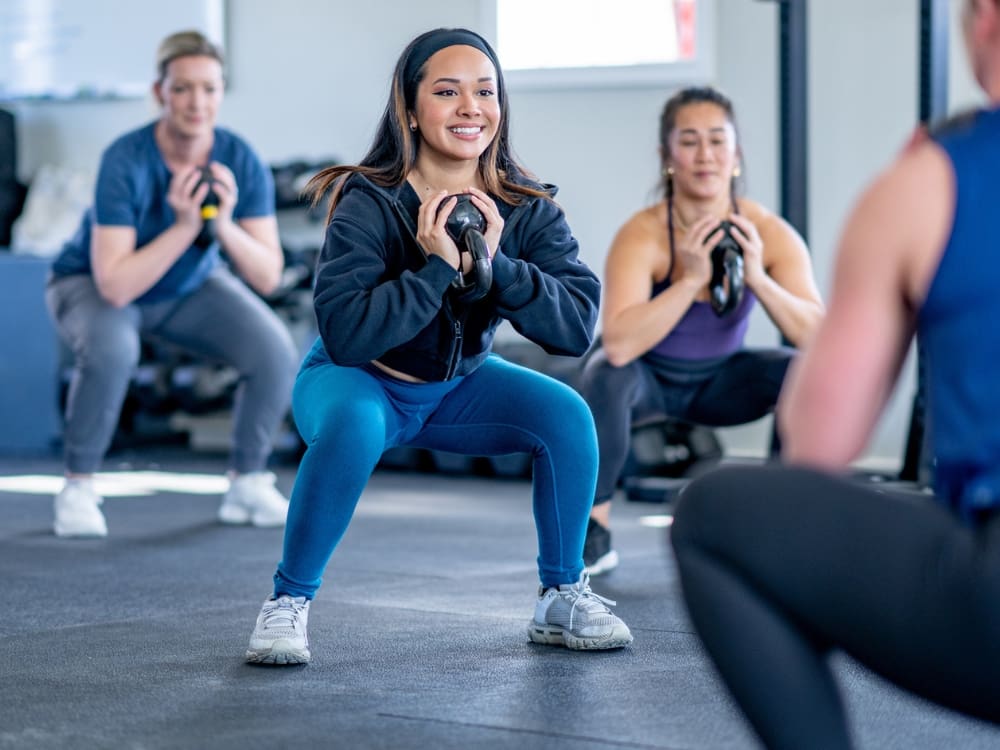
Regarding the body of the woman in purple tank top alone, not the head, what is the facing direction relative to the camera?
toward the camera

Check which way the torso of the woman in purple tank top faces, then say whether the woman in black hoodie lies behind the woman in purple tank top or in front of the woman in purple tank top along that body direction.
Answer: in front

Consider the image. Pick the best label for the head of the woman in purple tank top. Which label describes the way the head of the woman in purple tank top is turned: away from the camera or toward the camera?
toward the camera
